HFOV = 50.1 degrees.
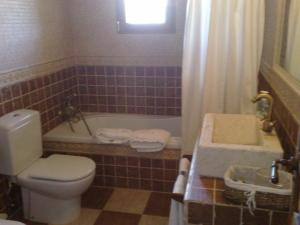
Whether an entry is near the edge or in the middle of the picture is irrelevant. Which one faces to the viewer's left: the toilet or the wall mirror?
the wall mirror

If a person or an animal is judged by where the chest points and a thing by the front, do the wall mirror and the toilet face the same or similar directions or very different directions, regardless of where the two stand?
very different directions

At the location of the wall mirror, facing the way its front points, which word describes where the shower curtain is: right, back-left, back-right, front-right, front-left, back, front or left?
front-right

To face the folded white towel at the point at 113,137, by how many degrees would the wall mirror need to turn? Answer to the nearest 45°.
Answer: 0° — it already faces it

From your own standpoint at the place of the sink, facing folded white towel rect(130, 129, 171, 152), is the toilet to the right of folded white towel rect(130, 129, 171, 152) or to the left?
left

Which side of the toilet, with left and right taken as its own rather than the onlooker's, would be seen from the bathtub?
left

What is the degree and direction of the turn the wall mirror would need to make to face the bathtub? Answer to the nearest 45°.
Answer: approximately 45° to its right

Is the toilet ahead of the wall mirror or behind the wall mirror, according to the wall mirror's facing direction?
ahead

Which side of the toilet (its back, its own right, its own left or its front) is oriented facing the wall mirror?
front

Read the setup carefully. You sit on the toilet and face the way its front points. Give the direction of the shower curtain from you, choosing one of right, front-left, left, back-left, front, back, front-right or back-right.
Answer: front-left

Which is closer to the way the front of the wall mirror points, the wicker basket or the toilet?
the toilet

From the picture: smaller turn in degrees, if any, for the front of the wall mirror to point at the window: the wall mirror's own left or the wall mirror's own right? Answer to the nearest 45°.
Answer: approximately 45° to the wall mirror's own right

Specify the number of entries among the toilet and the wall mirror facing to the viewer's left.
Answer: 1

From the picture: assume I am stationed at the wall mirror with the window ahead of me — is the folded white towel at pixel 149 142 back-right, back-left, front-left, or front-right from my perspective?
front-left

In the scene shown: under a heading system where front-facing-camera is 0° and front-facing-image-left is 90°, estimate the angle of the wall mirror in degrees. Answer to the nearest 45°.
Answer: approximately 90°
